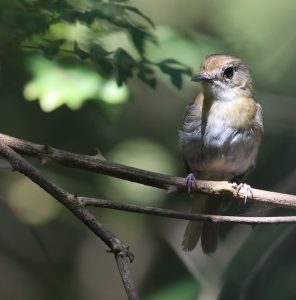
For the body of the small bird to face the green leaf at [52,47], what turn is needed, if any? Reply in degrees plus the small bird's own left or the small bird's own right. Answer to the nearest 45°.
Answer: approximately 45° to the small bird's own right

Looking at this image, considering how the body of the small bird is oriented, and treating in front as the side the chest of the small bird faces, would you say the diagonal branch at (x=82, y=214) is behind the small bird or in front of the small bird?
in front

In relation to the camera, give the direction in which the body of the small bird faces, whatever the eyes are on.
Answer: toward the camera

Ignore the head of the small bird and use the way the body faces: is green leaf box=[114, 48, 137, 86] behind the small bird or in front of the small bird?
in front
